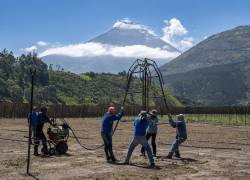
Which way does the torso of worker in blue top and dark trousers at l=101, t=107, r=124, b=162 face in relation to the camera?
to the viewer's right
